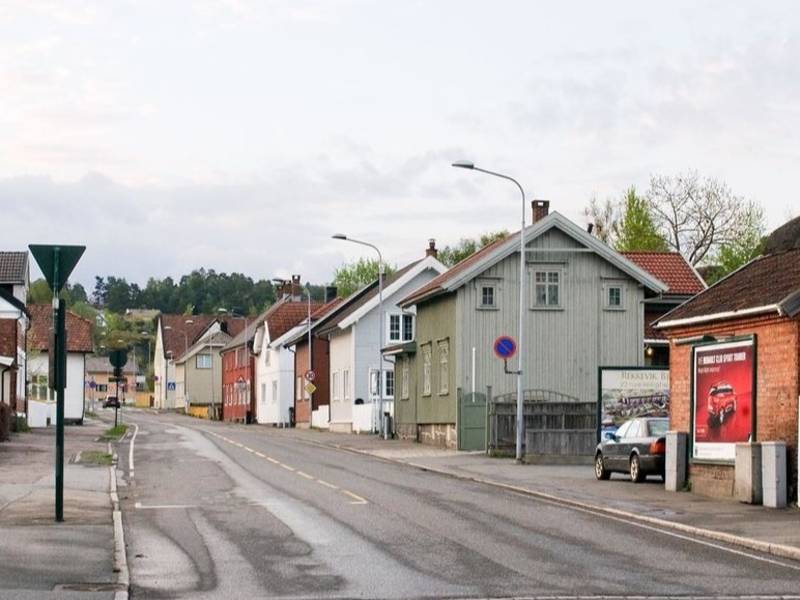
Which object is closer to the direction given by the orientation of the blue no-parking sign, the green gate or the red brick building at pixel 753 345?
the red brick building

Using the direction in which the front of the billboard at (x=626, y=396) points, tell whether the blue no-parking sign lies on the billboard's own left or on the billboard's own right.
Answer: on the billboard's own right

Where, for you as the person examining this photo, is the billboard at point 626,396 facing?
facing the viewer

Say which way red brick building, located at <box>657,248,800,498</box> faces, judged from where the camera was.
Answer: facing the viewer and to the left of the viewer

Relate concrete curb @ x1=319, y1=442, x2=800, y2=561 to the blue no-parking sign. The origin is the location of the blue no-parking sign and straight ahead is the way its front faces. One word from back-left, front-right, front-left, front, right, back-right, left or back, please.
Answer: front

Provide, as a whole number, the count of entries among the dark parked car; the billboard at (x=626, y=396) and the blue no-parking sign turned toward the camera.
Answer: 2

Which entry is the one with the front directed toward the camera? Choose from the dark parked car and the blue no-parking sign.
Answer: the blue no-parking sign

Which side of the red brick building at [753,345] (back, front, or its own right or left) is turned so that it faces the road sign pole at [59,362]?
front

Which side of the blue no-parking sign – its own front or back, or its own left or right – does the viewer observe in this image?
front
